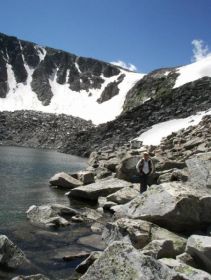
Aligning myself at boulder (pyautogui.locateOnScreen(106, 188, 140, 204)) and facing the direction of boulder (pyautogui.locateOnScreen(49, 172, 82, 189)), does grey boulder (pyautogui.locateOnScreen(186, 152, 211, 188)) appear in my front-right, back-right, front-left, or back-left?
back-right

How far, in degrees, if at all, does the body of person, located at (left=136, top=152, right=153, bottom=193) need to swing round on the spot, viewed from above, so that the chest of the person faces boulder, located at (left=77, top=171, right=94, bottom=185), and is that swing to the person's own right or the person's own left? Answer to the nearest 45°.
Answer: approximately 135° to the person's own right

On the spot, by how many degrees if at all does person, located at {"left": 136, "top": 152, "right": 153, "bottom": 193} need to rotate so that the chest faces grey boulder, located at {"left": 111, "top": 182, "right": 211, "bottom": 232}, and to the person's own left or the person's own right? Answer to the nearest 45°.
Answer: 0° — they already face it

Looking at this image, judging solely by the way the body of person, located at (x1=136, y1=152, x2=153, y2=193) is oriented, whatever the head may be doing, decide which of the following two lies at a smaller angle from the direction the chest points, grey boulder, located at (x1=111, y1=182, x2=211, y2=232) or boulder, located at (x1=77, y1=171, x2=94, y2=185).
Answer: the grey boulder

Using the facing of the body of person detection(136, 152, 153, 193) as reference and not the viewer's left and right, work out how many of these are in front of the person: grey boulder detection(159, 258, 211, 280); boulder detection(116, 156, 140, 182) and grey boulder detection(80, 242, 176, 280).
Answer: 2

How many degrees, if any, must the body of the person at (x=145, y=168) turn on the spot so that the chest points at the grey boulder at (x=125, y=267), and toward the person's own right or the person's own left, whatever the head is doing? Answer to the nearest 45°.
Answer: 0° — they already face it

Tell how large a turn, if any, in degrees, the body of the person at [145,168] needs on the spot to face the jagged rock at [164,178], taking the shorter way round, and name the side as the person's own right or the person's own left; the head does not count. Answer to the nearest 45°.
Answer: approximately 135° to the person's own left

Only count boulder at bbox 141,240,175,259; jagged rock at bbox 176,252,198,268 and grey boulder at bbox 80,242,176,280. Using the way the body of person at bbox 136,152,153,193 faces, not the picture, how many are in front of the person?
3

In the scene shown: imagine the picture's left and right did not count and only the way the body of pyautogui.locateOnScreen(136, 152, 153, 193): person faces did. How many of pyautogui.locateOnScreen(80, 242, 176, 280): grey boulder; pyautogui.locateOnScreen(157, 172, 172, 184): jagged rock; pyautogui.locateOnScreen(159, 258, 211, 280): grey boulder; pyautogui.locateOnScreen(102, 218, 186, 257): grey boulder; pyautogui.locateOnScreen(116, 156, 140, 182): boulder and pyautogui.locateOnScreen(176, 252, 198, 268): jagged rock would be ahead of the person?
4

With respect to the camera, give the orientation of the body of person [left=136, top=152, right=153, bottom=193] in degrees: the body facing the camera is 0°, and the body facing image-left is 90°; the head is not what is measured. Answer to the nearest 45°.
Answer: approximately 0°
